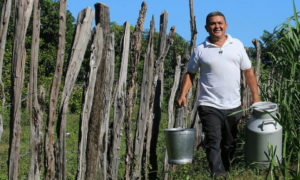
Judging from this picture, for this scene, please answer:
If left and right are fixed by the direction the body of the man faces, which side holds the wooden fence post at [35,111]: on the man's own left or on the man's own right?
on the man's own right

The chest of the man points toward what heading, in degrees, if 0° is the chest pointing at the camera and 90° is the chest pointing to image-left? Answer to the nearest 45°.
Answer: approximately 0°

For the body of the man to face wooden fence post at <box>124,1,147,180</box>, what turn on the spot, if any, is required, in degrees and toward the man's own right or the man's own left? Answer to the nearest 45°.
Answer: approximately 90° to the man's own right

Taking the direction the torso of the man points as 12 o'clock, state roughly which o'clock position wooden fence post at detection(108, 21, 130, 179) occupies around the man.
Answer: The wooden fence post is roughly at 2 o'clock from the man.

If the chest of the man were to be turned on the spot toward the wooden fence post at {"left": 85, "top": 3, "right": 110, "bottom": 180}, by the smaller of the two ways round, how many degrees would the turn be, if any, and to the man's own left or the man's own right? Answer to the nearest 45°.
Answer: approximately 45° to the man's own right
